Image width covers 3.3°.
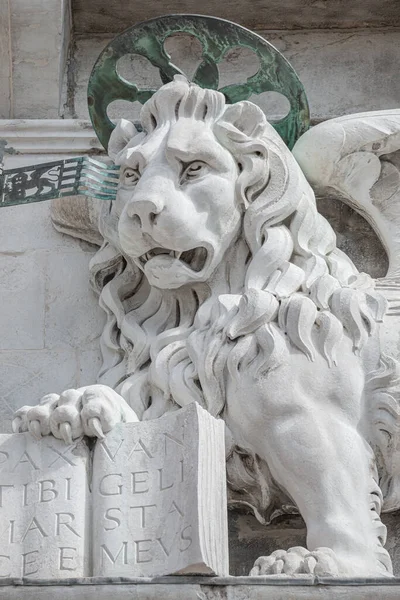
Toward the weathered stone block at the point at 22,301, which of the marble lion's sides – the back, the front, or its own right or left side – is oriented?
right

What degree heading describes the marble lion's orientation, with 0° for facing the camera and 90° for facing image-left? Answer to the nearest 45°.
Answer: approximately 45°
